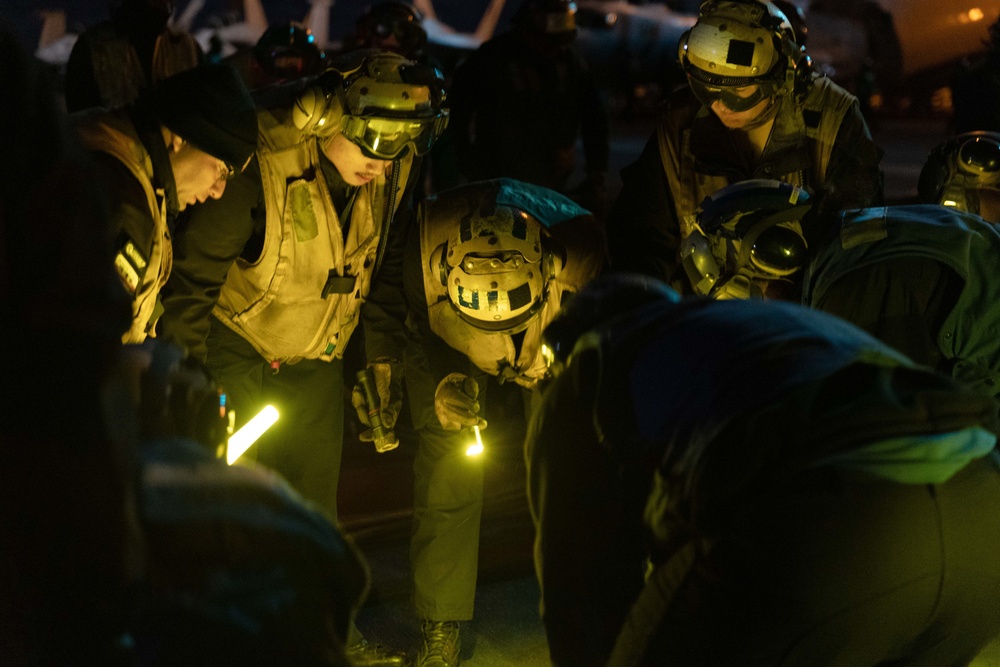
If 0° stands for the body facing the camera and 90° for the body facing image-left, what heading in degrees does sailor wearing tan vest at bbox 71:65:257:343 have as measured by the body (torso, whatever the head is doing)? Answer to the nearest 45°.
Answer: approximately 270°

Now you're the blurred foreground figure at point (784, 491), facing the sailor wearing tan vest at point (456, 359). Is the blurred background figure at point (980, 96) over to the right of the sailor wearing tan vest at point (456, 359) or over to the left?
right

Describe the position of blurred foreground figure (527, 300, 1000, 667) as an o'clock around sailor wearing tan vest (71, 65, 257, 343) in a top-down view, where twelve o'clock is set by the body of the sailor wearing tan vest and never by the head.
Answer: The blurred foreground figure is roughly at 2 o'clock from the sailor wearing tan vest.

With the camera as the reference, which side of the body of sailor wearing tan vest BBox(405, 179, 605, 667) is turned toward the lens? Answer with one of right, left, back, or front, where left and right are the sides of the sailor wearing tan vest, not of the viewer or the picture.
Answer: front

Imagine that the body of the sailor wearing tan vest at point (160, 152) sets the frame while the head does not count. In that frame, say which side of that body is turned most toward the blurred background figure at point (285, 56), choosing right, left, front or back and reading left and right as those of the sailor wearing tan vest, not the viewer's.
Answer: left

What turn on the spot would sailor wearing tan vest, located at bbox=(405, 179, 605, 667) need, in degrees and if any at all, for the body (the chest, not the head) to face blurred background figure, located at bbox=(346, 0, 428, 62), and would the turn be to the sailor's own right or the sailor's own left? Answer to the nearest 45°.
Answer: approximately 180°

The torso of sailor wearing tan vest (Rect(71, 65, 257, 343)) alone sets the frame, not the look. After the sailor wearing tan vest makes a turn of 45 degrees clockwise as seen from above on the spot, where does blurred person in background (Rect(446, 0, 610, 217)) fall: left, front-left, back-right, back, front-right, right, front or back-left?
left

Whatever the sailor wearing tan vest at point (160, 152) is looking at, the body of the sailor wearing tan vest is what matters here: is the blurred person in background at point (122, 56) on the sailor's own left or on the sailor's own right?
on the sailor's own left

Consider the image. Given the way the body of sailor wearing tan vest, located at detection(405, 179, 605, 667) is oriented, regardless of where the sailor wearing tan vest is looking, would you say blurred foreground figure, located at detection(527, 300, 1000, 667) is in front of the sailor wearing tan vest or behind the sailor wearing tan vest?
in front

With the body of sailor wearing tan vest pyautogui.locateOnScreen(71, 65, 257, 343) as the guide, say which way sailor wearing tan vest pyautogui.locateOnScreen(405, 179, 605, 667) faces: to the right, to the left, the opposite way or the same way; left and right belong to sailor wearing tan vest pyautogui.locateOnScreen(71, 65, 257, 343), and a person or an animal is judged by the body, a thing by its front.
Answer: to the right

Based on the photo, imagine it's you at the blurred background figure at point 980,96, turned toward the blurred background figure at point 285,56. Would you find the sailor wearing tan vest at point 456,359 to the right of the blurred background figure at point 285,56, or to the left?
left

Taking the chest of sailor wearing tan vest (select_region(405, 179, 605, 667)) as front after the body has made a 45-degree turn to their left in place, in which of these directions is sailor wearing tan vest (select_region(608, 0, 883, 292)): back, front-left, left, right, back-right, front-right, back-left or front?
left

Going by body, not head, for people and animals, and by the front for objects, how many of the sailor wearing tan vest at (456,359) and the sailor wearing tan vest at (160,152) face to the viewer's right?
1

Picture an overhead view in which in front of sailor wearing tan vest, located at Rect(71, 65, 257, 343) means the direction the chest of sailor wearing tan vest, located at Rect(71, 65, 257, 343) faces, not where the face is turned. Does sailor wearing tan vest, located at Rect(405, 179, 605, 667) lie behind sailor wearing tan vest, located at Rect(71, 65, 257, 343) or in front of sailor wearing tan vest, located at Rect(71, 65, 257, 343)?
in front

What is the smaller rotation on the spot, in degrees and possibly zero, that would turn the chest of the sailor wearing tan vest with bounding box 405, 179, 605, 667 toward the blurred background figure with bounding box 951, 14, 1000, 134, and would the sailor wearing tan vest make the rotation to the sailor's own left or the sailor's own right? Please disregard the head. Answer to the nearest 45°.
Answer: approximately 135° to the sailor's own left
